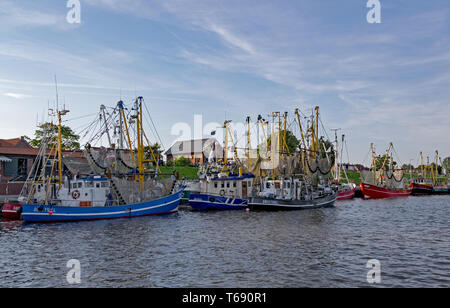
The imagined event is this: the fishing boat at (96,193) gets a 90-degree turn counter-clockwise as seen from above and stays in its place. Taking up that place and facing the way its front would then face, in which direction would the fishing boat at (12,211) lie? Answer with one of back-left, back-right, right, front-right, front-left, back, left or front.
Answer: left

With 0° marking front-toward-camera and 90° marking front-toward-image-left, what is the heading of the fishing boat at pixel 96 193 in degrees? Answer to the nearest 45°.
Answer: approximately 270°

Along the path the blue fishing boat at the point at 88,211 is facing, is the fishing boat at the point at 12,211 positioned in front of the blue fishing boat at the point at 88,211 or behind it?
behind
